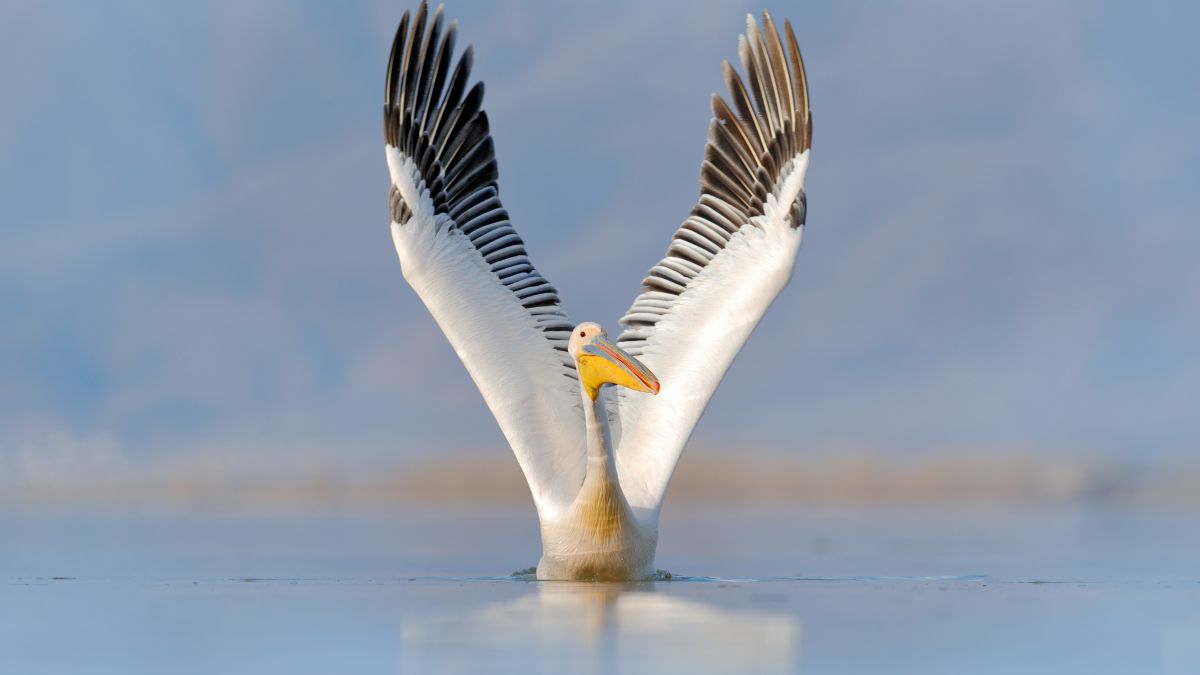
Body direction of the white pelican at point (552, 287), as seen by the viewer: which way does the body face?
toward the camera
